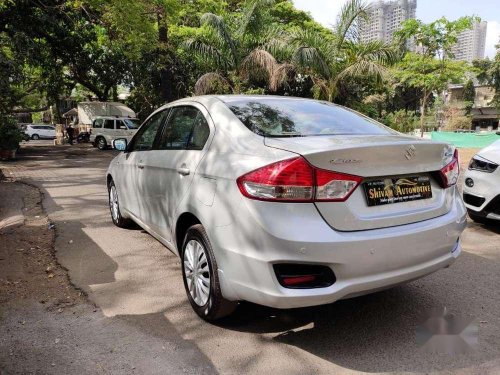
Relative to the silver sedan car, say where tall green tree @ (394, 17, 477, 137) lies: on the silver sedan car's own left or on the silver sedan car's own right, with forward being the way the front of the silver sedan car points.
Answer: on the silver sedan car's own right

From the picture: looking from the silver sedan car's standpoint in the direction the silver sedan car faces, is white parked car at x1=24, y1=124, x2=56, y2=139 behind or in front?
in front

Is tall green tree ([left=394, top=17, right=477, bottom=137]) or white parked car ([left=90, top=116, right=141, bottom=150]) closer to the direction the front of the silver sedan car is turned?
the white parked car

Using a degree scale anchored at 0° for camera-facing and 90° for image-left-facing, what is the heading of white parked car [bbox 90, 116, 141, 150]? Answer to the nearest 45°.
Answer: approximately 315°

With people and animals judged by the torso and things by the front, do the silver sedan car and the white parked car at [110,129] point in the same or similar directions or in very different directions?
very different directions

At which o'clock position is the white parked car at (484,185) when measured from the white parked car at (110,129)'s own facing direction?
the white parked car at (484,185) is roughly at 1 o'clock from the white parked car at (110,129).

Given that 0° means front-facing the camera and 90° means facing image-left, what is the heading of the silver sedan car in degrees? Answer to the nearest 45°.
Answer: approximately 135°
